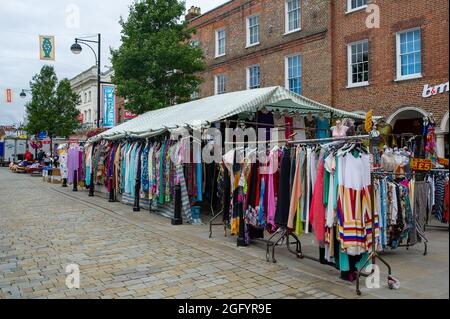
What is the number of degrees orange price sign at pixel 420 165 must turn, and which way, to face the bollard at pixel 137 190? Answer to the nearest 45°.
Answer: approximately 90° to its right

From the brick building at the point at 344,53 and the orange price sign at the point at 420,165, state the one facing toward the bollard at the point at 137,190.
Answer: the brick building

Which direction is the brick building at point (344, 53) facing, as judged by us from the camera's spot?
facing the viewer and to the left of the viewer

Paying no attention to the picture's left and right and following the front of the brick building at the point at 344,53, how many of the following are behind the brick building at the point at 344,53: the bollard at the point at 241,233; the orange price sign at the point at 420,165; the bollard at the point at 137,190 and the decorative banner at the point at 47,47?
0

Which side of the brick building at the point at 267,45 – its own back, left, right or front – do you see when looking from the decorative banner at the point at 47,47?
front

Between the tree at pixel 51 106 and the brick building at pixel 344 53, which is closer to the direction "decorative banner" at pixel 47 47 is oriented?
the brick building

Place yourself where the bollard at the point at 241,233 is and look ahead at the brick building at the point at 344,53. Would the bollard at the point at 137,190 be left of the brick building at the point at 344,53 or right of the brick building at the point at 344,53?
left

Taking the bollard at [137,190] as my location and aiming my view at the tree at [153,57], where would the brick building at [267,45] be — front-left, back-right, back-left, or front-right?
front-right

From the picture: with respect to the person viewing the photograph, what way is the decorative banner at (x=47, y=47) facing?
facing the viewer

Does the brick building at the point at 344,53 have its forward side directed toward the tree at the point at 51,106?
no

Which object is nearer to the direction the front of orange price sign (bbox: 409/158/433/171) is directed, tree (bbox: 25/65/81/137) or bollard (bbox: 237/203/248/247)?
the bollard

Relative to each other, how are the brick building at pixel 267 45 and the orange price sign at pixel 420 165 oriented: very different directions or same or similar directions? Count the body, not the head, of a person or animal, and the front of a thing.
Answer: same or similar directions

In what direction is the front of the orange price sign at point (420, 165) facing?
toward the camera

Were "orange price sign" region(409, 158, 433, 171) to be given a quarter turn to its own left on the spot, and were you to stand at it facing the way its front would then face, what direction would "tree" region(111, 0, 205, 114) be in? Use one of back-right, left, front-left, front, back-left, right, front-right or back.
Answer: back-left

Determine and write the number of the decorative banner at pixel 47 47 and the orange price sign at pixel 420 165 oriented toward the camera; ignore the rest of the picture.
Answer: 2

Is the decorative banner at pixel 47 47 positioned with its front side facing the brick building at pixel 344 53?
no

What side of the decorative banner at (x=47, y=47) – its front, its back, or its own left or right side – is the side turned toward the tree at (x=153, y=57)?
left
